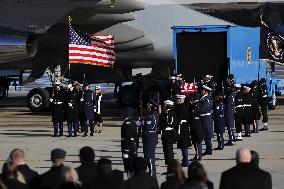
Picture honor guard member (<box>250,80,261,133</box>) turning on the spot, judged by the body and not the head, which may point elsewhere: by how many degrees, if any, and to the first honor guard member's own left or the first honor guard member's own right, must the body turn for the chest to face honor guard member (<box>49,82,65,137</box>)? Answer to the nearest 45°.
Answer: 0° — they already face them

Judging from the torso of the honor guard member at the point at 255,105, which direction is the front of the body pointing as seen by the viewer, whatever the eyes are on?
to the viewer's left

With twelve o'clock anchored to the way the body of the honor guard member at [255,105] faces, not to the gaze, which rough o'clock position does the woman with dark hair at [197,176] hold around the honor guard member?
The woman with dark hair is roughly at 9 o'clock from the honor guard member.

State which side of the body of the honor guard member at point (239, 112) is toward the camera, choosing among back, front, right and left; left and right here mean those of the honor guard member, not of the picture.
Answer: left

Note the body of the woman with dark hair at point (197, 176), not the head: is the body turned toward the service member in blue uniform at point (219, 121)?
yes

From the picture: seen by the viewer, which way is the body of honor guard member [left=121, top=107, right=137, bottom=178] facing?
to the viewer's left

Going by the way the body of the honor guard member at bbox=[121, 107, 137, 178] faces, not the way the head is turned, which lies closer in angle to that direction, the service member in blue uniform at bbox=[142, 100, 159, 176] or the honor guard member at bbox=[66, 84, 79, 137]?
the honor guard member

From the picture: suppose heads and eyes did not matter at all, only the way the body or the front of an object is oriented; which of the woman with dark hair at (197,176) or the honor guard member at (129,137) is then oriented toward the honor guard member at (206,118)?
the woman with dark hair

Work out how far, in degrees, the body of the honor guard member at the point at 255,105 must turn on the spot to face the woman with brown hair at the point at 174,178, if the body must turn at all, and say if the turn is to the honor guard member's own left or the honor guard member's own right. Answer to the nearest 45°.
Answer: approximately 90° to the honor guard member's own left

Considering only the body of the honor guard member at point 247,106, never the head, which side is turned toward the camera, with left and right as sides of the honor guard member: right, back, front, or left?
left

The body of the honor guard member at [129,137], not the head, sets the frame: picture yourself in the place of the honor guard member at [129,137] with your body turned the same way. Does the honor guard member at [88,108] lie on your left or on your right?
on your right
